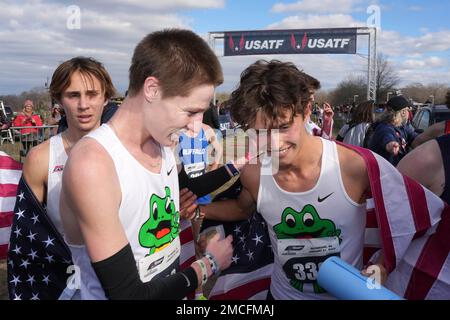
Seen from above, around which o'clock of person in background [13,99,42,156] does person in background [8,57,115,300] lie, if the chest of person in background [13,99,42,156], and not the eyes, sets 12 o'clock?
person in background [8,57,115,300] is roughly at 12 o'clock from person in background [13,99,42,156].

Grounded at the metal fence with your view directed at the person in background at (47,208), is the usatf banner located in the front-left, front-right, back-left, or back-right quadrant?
back-left

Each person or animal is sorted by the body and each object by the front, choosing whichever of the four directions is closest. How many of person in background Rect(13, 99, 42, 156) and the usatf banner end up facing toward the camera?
2

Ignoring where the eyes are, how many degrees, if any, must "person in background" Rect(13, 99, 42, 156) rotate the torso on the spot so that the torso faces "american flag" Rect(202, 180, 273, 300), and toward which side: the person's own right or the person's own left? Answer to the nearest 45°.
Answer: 0° — they already face it

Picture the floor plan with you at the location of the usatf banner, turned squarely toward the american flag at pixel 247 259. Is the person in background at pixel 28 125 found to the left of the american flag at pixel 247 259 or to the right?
right

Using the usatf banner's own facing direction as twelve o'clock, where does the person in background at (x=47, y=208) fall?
The person in background is roughly at 12 o'clock from the usatf banner.

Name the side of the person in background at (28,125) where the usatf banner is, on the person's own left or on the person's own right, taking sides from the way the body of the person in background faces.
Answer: on the person's own left

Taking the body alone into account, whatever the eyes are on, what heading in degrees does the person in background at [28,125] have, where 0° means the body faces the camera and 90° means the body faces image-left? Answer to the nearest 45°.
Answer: approximately 0°

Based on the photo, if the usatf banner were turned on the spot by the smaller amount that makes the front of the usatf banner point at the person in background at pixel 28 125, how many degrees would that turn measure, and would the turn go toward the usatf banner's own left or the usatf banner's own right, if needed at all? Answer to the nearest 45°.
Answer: approximately 45° to the usatf banner's own right

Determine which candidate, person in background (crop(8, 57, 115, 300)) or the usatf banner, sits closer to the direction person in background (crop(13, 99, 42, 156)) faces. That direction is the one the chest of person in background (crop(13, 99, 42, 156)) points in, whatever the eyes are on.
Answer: the person in background

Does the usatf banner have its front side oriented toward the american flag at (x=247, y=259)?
yes
